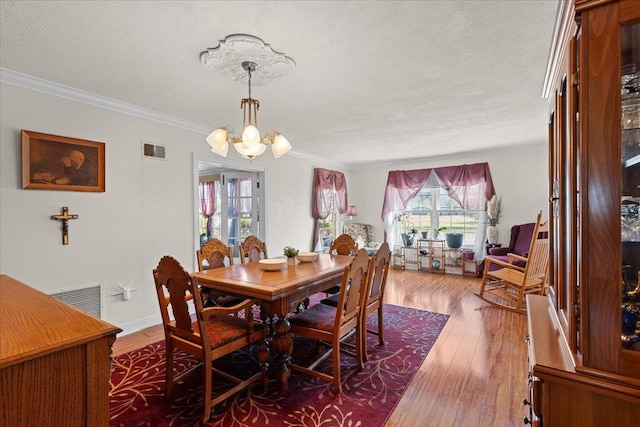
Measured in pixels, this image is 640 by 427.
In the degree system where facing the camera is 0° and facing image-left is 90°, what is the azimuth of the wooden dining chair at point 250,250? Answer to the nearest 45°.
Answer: approximately 315°

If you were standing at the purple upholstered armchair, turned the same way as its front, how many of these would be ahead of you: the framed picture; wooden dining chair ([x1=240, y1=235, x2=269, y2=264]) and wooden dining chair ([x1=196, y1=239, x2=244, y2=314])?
3

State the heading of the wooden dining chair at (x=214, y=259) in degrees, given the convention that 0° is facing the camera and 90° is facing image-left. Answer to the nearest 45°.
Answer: approximately 315°

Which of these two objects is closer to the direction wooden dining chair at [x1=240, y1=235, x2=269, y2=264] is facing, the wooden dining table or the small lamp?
the wooden dining table

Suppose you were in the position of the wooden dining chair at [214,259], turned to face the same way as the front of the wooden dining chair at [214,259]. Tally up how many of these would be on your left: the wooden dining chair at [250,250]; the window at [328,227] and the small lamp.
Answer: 3

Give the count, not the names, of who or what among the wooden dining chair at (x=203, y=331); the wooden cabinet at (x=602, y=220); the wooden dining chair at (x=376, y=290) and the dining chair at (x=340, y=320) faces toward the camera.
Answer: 0

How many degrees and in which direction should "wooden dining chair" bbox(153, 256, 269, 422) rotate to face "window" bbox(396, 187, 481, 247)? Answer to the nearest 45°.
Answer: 0° — it already faces it

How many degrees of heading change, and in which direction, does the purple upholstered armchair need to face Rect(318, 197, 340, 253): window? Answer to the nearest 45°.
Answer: approximately 45° to its right

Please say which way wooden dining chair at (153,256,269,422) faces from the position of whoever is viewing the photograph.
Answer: facing away from the viewer and to the right of the viewer

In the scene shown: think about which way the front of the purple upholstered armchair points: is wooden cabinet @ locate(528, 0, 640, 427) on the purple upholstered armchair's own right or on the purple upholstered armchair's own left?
on the purple upholstered armchair's own left

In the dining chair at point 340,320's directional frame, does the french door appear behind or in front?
in front

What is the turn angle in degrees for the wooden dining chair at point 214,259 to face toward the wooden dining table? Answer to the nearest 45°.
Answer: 0° — it already faces it

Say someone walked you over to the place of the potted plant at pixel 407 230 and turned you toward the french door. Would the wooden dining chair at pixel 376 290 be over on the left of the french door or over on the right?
left

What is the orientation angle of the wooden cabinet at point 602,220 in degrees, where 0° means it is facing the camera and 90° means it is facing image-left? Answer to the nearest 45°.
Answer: approximately 90°

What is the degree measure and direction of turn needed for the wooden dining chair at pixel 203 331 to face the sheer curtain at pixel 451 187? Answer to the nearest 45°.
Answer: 0° — it already faces it

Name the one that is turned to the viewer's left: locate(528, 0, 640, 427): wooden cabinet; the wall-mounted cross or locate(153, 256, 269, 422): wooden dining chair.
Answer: the wooden cabinet

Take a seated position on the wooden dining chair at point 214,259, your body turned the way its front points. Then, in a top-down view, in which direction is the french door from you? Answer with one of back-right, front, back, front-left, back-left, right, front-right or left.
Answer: back-left

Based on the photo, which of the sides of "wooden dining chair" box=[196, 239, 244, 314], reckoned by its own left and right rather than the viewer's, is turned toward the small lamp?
left
